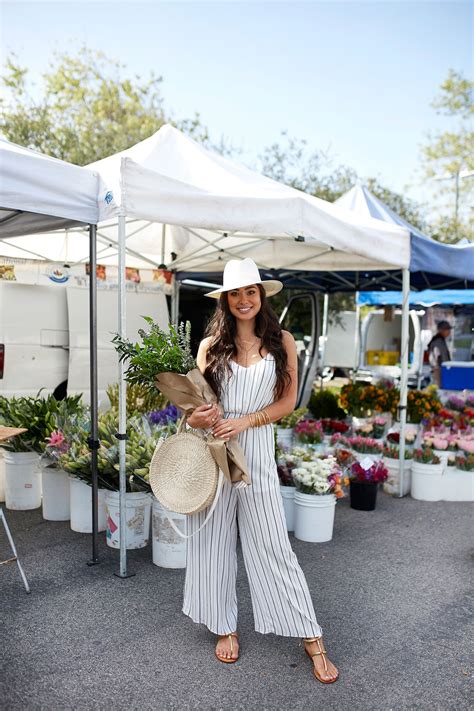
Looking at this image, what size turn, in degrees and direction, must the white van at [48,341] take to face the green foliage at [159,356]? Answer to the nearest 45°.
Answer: approximately 90° to its right

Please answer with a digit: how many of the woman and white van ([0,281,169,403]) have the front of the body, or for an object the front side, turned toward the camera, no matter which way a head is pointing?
1

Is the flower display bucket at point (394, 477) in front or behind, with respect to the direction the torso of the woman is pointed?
behind

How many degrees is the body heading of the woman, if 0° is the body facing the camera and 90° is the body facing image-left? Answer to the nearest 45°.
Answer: approximately 0°

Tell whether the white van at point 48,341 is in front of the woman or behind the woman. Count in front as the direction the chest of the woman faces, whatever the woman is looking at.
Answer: behind
